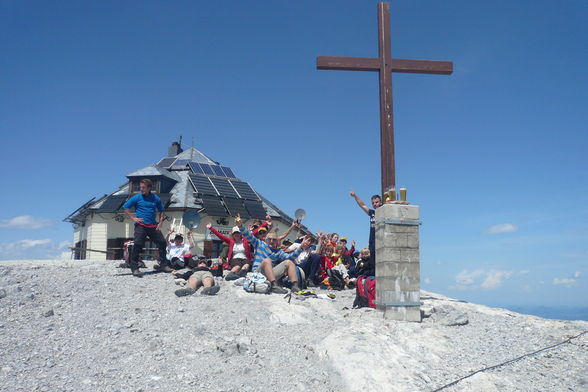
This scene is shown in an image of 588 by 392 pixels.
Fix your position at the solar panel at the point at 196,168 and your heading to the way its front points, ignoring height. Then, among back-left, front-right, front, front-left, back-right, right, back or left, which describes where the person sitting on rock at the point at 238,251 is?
front-right

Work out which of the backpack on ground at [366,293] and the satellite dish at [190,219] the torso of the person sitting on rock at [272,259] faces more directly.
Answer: the backpack on ground

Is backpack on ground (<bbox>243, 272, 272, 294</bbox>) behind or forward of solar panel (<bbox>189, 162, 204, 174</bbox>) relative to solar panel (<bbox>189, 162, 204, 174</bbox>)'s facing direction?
forward

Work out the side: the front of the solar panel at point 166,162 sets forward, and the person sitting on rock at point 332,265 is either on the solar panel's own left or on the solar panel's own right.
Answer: on the solar panel's own left

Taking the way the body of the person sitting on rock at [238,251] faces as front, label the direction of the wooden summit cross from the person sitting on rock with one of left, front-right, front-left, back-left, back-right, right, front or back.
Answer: front-left

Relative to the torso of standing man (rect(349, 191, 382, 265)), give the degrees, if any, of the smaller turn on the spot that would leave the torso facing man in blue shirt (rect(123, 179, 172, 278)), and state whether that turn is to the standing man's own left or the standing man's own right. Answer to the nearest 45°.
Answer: approximately 90° to the standing man's own right

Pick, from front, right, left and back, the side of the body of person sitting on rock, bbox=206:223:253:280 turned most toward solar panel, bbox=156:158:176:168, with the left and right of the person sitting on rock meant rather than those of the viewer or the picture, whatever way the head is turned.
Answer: back

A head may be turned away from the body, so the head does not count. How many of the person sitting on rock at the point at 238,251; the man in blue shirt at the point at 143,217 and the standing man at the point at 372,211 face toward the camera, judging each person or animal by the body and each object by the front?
3

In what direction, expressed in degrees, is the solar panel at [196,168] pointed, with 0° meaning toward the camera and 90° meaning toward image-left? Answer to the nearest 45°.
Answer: approximately 315°
